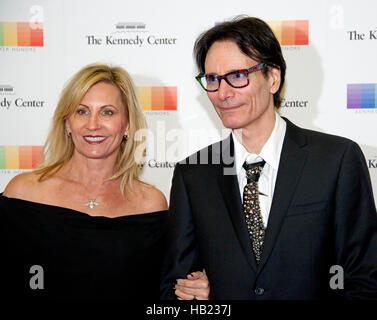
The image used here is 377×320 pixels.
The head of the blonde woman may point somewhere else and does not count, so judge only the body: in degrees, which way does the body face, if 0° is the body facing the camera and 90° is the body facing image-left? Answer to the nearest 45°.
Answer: approximately 0°

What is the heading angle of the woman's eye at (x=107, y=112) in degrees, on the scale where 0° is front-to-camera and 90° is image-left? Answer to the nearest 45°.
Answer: approximately 0°
